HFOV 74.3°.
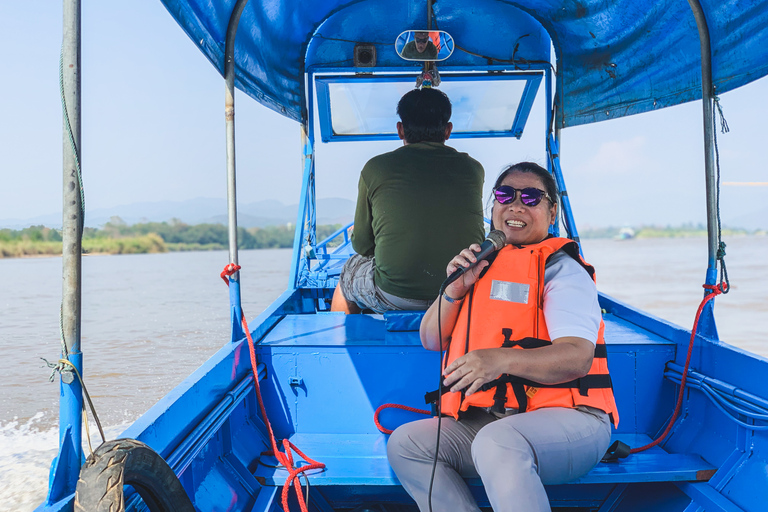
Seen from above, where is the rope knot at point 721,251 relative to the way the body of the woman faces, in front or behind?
behind

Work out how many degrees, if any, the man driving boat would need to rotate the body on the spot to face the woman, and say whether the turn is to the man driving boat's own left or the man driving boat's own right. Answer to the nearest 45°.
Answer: approximately 180°

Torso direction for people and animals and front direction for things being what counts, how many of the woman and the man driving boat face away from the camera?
1

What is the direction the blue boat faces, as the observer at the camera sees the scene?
facing away from the viewer

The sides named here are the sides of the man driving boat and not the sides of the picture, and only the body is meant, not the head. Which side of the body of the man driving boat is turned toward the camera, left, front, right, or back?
back

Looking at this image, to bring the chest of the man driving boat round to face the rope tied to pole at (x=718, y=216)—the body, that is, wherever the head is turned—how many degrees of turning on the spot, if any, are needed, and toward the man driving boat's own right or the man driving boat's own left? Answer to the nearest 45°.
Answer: approximately 90° to the man driving boat's own right

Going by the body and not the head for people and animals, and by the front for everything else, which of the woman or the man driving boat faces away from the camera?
the man driving boat

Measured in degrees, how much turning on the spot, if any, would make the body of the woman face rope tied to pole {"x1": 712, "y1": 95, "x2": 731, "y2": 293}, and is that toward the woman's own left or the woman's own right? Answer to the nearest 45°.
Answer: approximately 180°
